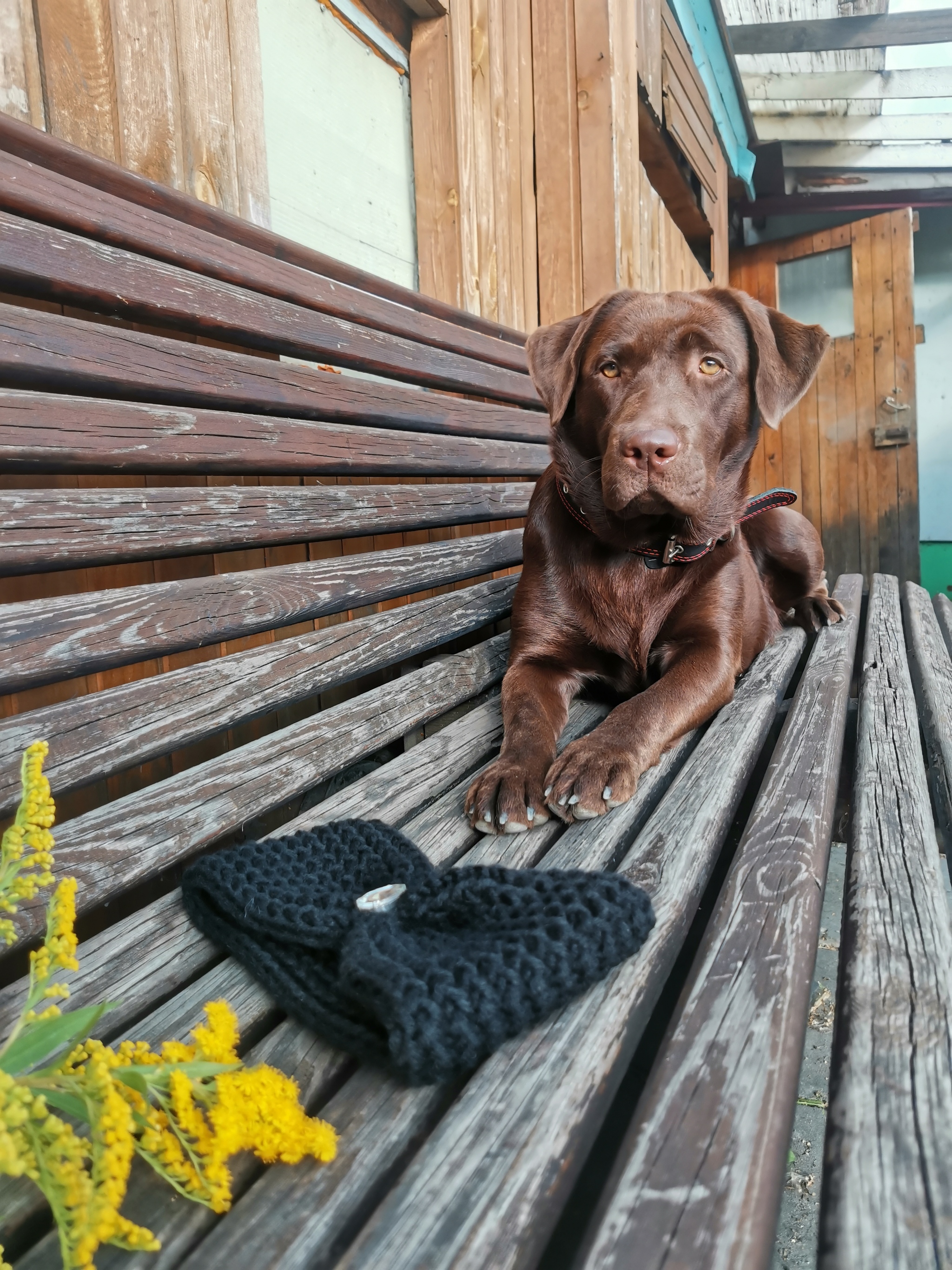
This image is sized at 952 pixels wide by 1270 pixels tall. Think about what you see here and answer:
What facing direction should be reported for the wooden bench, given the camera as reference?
facing the viewer and to the right of the viewer
